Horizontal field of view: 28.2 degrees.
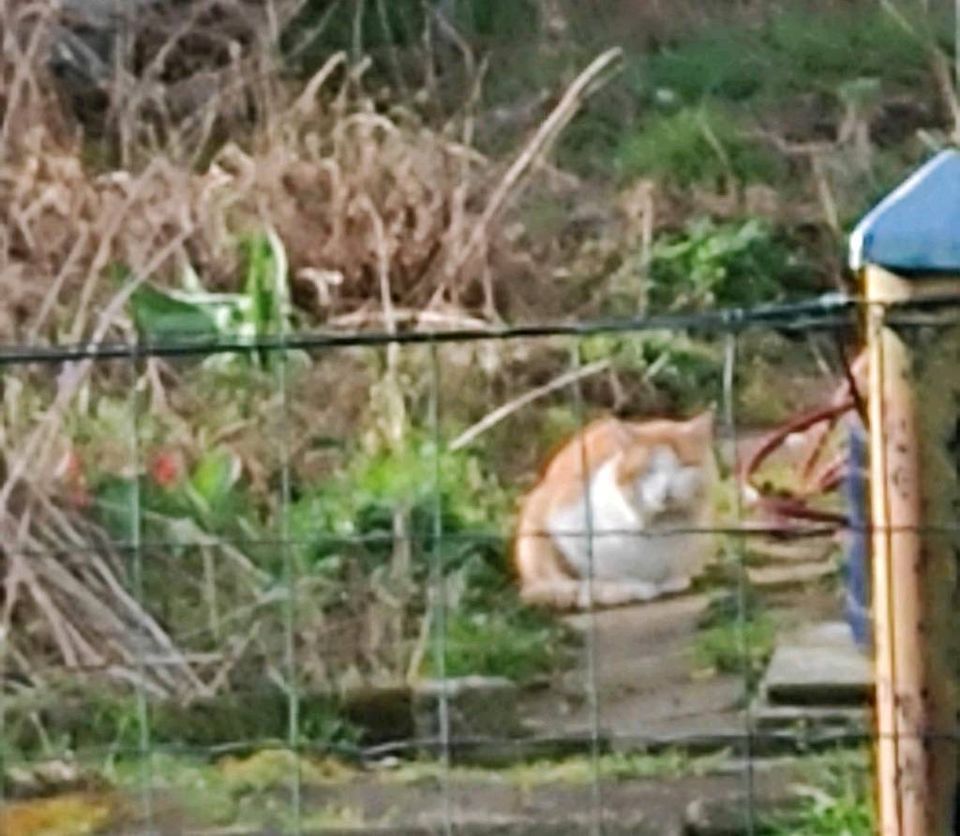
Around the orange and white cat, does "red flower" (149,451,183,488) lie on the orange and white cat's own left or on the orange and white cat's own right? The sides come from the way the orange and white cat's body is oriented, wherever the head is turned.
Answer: on the orange and white cat's own right

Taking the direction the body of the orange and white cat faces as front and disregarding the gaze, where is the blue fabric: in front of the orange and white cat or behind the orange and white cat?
in front

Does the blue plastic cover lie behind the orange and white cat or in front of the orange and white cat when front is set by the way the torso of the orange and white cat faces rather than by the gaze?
in front
